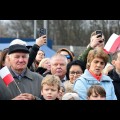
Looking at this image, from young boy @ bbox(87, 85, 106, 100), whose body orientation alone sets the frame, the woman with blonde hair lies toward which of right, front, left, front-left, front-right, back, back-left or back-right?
back

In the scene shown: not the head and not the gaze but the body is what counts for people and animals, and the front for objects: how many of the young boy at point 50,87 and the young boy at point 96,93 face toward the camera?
2

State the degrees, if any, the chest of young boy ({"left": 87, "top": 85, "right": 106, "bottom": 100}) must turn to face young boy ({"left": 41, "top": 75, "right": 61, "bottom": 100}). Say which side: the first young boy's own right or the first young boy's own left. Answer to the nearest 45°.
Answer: approximately 90° to the first young boy's own right

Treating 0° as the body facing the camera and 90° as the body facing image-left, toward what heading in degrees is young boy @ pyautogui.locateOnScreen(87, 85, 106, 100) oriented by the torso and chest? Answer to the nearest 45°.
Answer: approximately 0°

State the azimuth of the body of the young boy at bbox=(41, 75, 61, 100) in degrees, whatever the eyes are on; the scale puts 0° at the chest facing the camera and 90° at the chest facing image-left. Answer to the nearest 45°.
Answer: approximately 0°

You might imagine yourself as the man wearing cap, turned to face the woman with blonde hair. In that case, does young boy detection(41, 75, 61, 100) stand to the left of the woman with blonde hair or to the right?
right

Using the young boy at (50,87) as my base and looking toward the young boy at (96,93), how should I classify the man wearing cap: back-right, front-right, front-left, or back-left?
back-left
